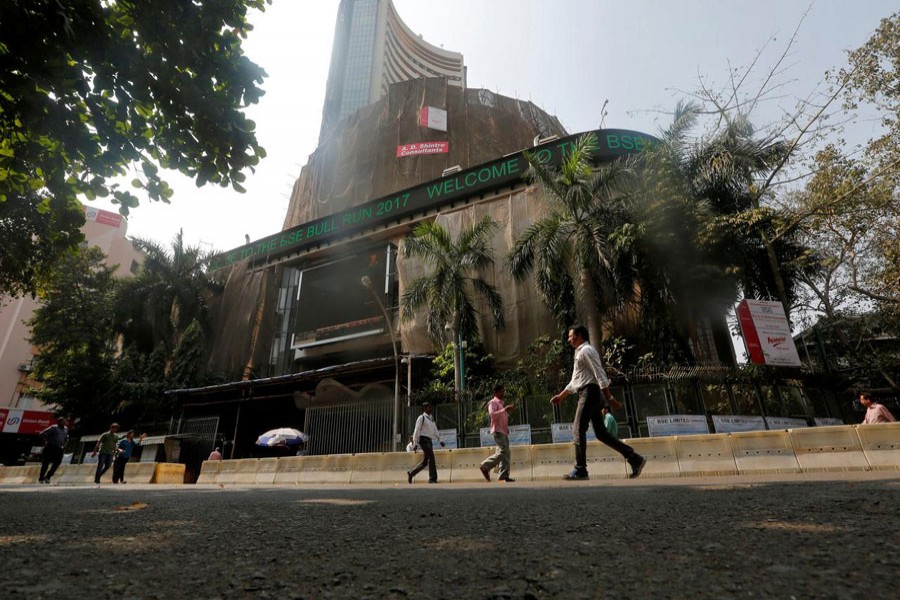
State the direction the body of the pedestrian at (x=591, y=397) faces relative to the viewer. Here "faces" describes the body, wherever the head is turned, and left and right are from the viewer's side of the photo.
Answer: facing to the left of the viewer

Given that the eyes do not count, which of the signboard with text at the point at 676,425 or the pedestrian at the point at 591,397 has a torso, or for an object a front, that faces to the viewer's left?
the pedestrian

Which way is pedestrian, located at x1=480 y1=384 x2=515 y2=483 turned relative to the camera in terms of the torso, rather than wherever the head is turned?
to the viewer's right

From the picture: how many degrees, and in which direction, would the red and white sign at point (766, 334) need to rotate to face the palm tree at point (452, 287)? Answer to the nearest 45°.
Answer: approximately 45° to its right

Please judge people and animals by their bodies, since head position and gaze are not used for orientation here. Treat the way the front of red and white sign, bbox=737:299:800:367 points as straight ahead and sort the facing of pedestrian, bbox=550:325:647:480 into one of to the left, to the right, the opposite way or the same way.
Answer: to the right
